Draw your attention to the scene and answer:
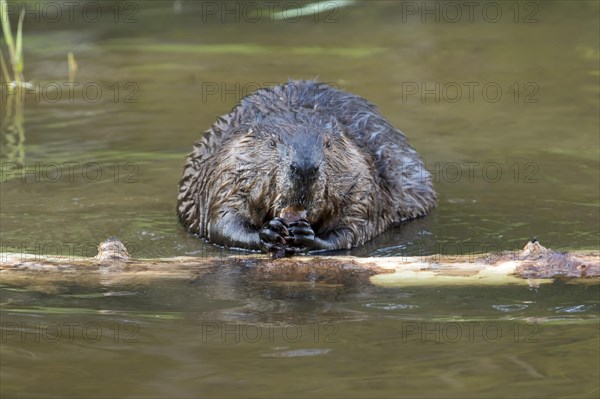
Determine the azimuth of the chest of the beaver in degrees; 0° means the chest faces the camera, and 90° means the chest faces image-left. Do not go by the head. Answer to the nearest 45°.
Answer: approximately 0°
